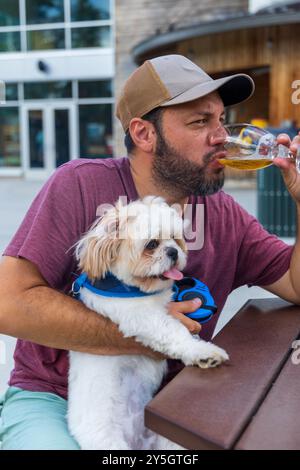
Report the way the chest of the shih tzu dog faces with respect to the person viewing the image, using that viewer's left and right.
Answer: facing the viewer and to the right of the viewer

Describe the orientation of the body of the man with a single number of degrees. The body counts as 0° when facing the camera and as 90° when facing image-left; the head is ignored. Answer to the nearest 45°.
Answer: approximately 315°
